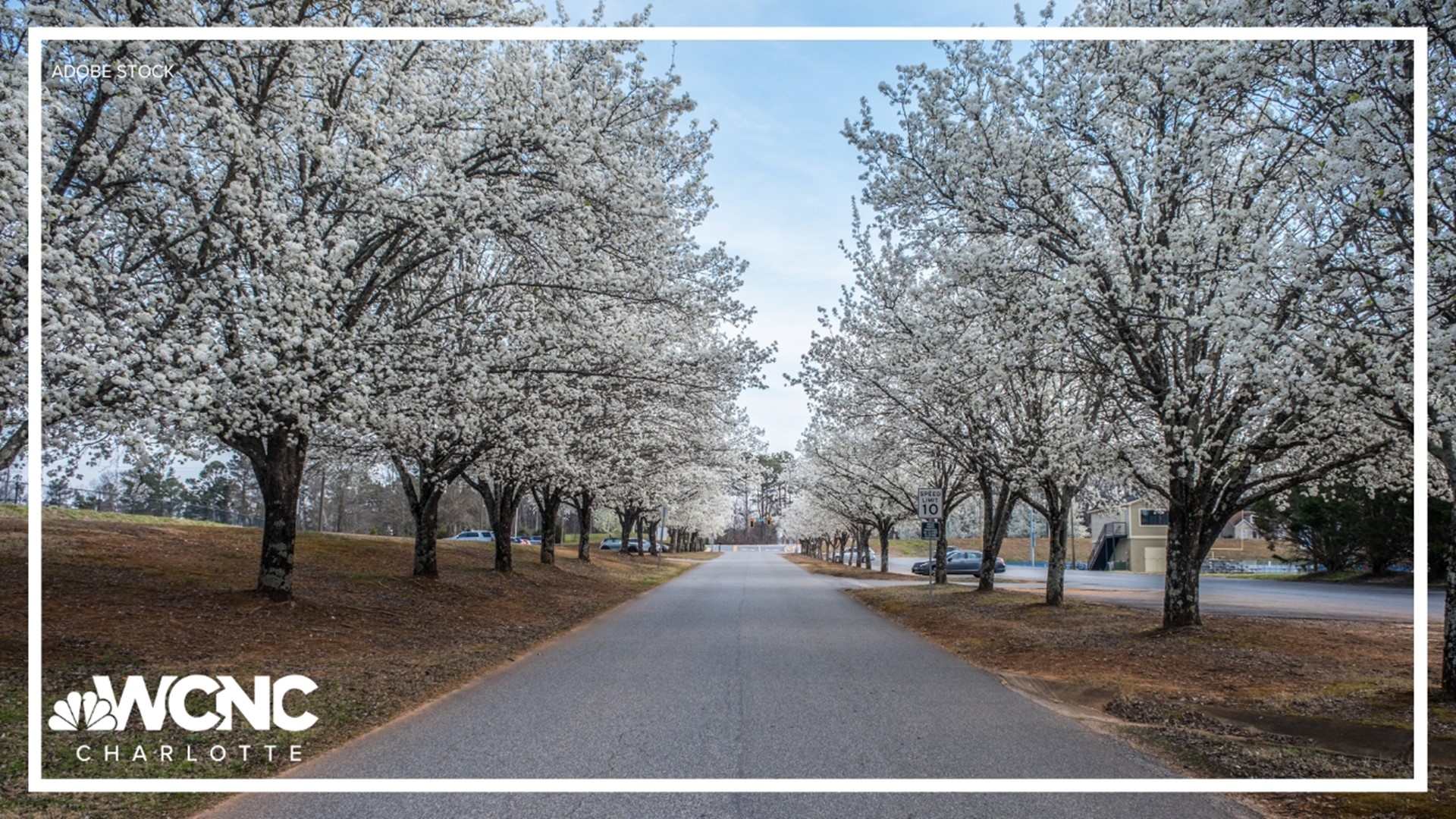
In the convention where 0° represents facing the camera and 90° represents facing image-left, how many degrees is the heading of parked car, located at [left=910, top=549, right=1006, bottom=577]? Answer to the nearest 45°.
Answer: approximately 90°
